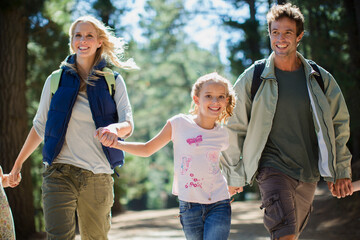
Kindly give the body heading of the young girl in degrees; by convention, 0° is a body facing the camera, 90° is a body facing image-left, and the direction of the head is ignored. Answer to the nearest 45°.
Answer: approximately 0°

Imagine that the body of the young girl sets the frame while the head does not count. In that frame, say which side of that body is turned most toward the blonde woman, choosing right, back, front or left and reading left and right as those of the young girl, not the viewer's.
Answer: right

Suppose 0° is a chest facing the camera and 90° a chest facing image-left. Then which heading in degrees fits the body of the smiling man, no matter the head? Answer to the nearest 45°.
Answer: approximately 0°

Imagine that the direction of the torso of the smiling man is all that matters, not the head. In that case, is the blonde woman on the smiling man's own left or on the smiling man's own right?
on the smiling man's own right

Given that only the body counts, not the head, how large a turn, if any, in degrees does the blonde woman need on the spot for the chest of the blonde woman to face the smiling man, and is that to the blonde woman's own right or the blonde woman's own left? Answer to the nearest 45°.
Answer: approximately 90° to the blonde woman's own left

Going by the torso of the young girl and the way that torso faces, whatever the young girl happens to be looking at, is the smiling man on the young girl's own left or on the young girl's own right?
on the young girl's own left

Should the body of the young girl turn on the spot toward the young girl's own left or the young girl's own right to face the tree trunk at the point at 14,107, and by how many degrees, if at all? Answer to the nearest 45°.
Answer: approximately 135° to the young girl's own right

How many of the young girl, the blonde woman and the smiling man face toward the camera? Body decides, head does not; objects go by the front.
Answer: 3

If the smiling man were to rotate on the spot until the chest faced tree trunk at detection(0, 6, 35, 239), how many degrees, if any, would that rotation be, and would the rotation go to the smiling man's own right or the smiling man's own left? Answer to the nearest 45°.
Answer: approximately 135° to the smiling man's own right
